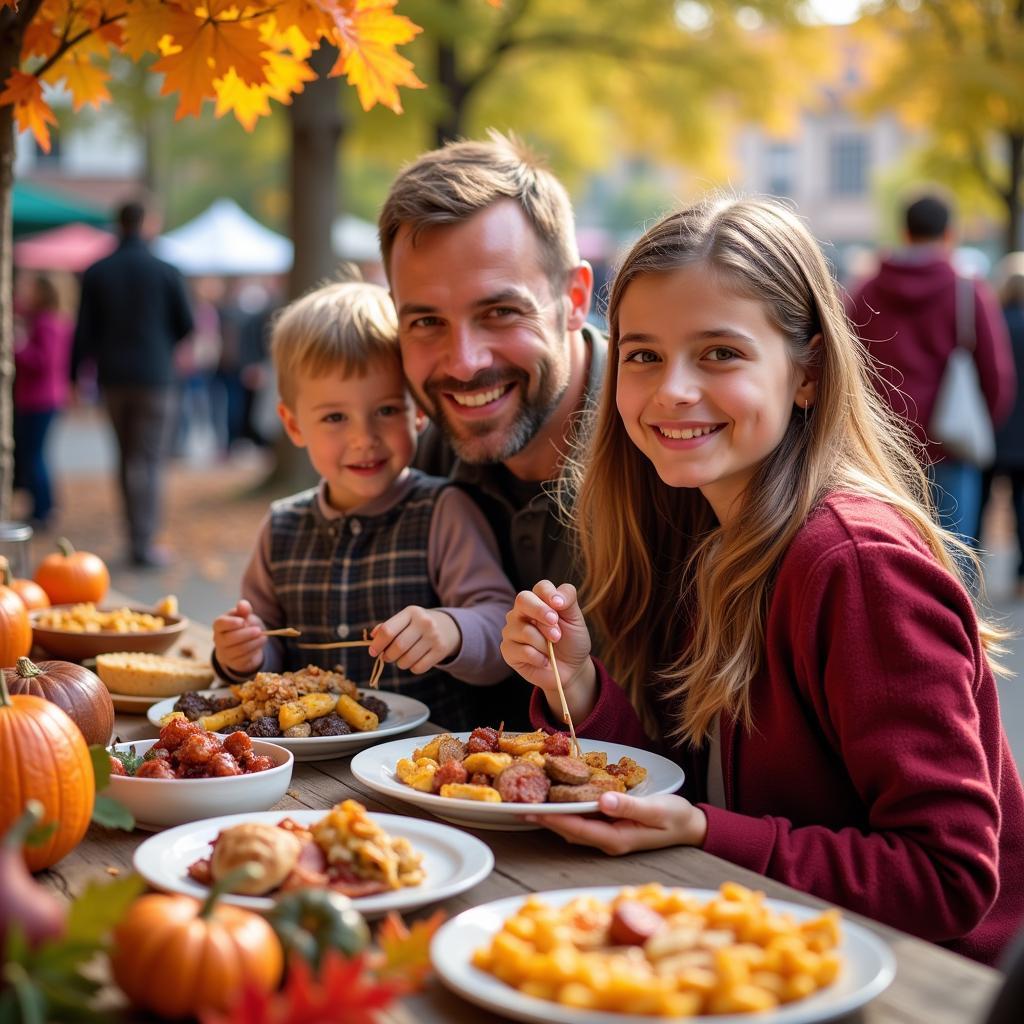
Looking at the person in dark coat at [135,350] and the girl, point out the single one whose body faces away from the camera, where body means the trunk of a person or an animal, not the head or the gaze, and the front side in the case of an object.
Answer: the person in dark coat

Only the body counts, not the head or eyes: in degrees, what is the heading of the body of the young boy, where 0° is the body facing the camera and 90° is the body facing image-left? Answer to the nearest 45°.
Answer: approximately 0°

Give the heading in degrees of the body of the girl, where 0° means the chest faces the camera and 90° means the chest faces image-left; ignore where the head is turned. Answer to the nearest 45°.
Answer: approximately 45°

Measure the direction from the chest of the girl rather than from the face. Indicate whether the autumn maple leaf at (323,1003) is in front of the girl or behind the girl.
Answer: in front

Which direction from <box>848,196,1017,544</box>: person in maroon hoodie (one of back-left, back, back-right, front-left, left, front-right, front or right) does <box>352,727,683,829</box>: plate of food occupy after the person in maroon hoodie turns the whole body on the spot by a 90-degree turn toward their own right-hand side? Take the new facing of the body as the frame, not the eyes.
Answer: right

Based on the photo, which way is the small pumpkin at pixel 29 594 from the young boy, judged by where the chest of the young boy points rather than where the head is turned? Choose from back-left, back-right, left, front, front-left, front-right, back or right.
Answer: right

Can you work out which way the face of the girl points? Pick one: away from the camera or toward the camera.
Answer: toward the camera

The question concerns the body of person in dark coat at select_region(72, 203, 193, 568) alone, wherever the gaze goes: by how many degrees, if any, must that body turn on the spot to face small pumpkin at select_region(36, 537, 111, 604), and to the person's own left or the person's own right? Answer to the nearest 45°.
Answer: approximately 180°

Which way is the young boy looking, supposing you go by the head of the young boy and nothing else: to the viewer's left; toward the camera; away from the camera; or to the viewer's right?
toward the camera

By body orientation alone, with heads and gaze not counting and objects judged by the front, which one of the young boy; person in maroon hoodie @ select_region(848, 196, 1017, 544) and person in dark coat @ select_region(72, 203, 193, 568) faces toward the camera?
the young boy

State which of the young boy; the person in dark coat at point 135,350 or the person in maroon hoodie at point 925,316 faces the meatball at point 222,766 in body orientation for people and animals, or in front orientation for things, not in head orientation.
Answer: the young boy

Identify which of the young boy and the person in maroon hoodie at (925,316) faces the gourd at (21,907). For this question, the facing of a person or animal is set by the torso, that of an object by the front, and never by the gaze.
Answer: the young boy

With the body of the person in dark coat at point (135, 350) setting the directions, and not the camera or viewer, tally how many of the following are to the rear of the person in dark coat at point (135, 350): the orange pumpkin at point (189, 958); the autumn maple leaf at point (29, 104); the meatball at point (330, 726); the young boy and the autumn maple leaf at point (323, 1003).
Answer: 5

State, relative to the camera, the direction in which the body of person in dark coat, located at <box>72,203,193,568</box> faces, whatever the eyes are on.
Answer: away from the camera

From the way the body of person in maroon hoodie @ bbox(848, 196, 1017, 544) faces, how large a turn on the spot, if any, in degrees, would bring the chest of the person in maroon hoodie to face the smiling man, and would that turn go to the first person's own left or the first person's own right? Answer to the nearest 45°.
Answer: approximately 180°

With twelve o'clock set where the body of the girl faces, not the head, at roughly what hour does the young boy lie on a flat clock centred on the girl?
The young boy is roughly at 3 o'clock from the girl.

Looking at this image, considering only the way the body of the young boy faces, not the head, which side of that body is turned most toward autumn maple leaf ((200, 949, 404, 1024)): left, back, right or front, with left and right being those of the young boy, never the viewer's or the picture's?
front
